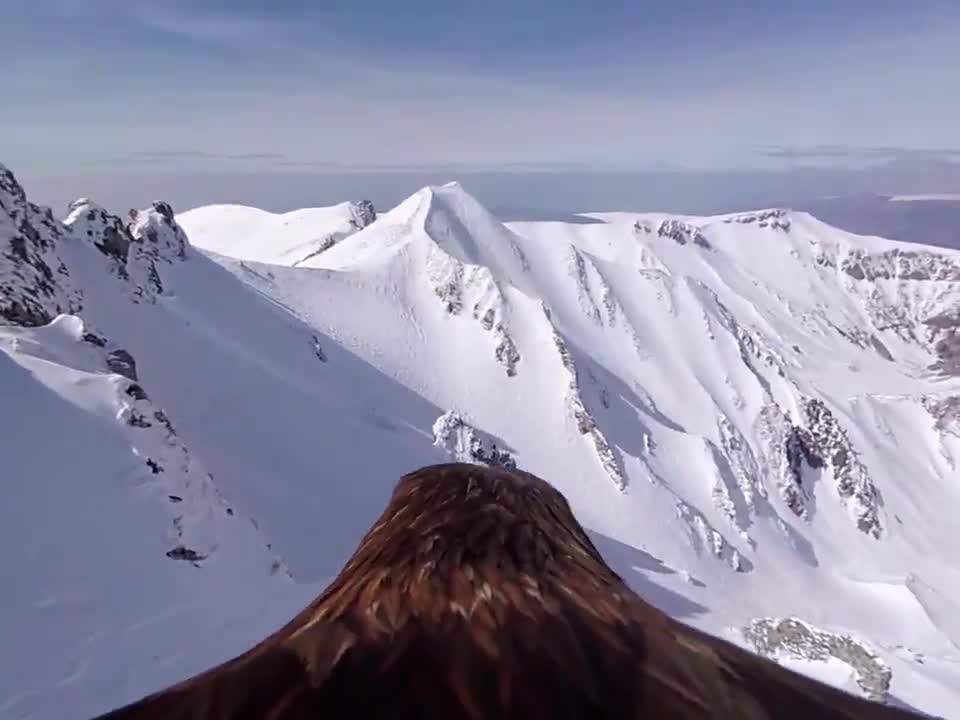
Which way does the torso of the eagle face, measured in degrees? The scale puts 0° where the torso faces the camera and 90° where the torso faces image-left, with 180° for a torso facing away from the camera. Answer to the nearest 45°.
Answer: approximately 180°

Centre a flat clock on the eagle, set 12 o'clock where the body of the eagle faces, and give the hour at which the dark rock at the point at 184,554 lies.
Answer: The dark rock is roughly at 11 o'clock from the eagle.
